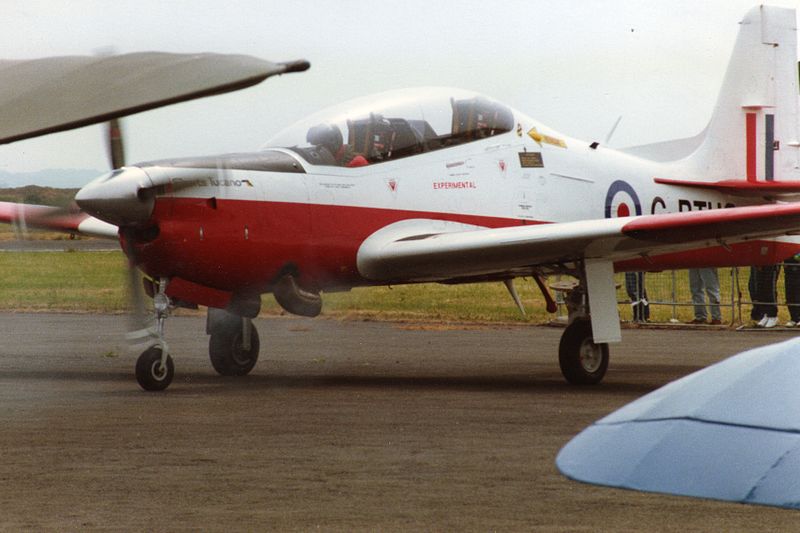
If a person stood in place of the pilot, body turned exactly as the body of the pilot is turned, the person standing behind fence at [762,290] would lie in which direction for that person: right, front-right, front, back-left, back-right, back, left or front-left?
back-right

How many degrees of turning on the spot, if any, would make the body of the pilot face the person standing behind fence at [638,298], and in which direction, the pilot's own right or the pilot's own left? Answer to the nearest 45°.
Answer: approximately 135° to the pilot's own right

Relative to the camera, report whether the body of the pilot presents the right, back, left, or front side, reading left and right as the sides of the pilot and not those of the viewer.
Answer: left

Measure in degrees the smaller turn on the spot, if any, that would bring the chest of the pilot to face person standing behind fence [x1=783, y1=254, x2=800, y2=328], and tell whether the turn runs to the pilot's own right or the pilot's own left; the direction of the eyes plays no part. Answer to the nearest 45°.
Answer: approximately 135° to the pilot's own right

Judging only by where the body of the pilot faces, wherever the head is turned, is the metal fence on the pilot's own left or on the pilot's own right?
on the pilot's own right

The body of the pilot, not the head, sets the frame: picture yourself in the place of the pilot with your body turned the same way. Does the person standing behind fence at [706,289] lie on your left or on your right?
on your right
